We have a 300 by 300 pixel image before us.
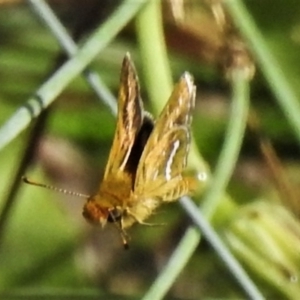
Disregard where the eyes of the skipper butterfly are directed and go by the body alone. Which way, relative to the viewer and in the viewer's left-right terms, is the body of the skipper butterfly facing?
facing the viewer and to the left of the viewer
